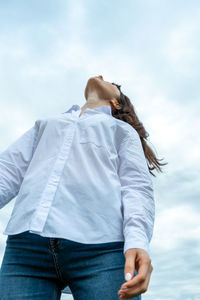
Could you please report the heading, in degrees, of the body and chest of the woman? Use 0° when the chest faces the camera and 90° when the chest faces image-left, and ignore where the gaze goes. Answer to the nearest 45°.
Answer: approximately 45°
